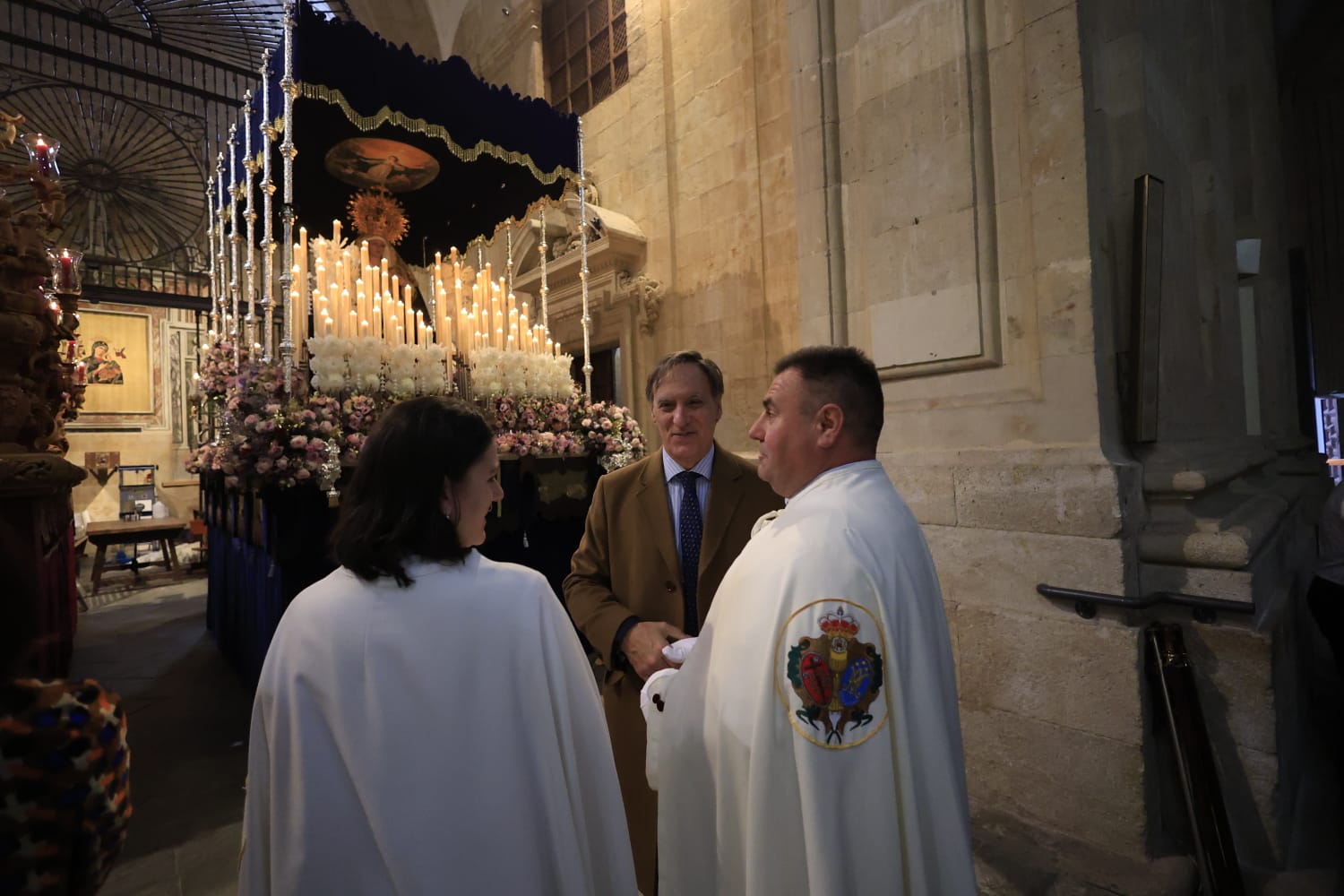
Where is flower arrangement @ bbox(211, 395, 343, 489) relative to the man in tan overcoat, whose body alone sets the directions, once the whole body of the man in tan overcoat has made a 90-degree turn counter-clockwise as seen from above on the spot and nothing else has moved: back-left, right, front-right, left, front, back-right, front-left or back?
back-left

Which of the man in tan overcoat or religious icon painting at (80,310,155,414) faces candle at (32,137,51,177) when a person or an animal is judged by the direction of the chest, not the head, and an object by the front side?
the religious icon painting

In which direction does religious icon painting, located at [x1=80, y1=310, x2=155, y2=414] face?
toward the camera

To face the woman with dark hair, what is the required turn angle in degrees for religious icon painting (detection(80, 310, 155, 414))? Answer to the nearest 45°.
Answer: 0° — it already faces them

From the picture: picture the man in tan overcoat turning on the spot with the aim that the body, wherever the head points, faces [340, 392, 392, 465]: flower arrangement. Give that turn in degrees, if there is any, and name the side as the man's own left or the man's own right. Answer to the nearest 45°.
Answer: approximately 135° to the man's own right

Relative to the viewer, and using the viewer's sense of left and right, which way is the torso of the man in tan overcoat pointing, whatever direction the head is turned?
facing the viewer

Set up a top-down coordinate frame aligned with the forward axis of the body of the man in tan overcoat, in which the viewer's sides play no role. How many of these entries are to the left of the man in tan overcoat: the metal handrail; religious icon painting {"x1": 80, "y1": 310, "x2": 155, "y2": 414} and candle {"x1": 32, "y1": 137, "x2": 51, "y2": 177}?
1

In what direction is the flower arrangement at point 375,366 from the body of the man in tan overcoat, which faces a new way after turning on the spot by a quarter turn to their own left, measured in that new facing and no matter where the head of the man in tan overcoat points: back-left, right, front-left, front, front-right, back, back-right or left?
back-left

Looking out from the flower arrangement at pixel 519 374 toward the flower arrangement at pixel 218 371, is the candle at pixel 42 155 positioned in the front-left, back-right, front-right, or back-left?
front-left

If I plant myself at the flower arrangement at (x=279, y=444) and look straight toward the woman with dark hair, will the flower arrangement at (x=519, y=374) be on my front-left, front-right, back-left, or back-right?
back-left

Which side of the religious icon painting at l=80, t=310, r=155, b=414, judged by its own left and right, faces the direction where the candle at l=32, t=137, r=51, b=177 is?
front

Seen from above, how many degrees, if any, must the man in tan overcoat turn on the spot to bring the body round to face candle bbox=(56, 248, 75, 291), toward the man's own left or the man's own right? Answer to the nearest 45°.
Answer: approximately 135° to the man's own right

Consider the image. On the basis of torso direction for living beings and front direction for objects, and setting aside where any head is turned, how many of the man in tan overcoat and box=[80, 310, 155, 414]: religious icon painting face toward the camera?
2

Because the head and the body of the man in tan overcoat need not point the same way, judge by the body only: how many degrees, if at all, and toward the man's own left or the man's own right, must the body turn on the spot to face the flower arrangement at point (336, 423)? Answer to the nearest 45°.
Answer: approximately 135° to the man's own right

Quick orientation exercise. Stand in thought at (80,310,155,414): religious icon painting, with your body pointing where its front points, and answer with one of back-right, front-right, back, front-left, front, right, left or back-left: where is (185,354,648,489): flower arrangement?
front
